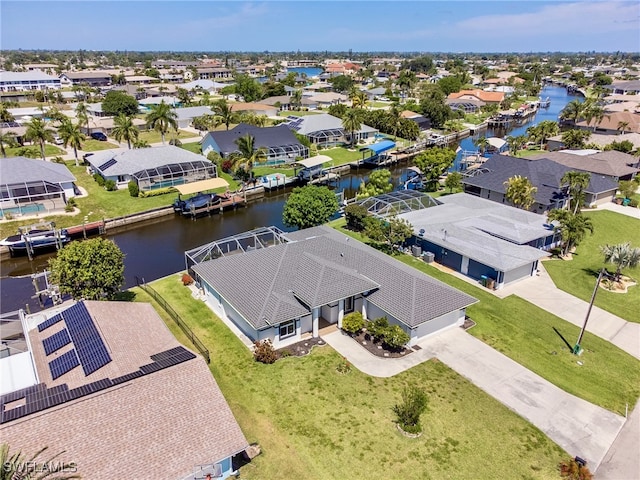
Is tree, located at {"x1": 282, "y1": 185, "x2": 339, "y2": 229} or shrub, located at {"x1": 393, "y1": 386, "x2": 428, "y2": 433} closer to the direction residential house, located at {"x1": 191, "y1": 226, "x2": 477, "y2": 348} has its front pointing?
the shrub

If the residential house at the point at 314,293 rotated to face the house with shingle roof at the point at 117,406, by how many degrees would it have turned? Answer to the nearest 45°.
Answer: approximately 90° to its right

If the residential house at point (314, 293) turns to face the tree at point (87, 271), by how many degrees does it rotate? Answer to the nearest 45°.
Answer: approximately 135° to its right

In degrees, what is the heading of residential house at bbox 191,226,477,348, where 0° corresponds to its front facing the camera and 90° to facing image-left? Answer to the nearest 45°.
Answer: approximately 315°

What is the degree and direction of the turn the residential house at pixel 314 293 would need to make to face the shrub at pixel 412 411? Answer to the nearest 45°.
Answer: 0° — it already faces it

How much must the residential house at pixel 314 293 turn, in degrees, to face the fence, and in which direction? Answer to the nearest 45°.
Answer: approximately 135° to its right

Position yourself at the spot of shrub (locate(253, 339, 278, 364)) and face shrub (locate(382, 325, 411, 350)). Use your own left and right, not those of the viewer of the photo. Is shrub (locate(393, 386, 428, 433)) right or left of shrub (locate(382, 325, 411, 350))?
right

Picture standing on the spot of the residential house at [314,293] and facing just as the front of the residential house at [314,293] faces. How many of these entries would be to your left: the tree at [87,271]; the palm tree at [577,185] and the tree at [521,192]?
2

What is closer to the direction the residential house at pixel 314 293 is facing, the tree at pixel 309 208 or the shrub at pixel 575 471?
the shrub

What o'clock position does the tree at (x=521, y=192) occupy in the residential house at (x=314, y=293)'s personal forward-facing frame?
The tree is roughly at 9 o'clock from the residential house.

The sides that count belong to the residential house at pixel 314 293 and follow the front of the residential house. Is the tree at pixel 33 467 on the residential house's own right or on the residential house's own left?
on the residential house's own right

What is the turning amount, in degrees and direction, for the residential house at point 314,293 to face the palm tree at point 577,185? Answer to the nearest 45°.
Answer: approximately 90° to its left
